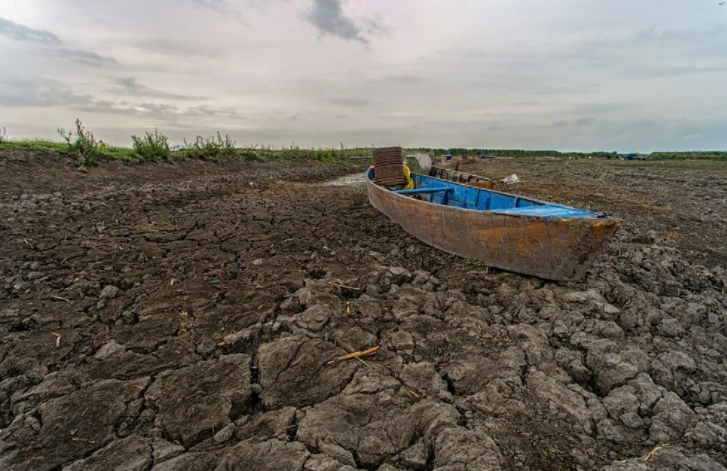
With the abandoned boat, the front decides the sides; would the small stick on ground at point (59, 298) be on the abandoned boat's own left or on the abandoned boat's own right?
on the abandoned boat's own right

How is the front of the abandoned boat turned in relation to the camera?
facing the viewer and to the right of the viewer

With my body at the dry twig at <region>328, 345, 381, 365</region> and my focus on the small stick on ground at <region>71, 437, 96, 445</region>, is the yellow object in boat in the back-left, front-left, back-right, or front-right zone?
back-right

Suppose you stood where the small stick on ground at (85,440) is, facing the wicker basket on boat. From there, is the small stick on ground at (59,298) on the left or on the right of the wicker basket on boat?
left

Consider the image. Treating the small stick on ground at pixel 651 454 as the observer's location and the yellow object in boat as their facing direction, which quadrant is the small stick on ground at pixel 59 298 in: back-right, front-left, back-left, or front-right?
front-left

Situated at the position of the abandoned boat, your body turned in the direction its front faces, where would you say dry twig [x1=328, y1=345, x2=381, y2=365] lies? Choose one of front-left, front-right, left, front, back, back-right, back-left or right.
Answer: right

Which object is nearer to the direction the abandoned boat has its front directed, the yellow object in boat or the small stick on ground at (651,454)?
the small stick on ground

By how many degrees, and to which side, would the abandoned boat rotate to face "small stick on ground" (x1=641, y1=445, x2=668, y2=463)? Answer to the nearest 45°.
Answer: approximately 45° to its right

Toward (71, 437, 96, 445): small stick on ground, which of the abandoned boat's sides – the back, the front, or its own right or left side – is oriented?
right
